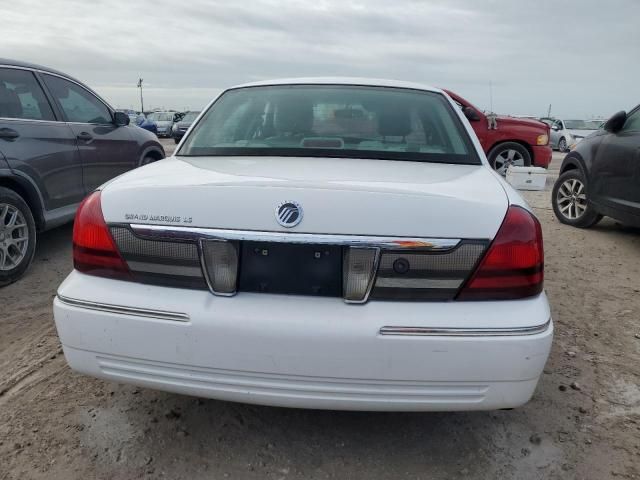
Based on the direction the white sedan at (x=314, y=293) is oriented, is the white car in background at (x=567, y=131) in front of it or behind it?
in front

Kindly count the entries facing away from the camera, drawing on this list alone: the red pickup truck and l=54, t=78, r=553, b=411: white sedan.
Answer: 1

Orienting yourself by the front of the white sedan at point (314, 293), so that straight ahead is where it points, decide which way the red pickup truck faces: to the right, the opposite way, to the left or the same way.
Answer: to the right

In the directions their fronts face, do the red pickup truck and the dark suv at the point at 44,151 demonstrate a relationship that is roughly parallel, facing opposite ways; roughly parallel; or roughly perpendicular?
roughly perpendicular

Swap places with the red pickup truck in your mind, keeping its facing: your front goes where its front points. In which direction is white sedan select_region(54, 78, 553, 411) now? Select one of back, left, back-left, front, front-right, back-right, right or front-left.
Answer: right

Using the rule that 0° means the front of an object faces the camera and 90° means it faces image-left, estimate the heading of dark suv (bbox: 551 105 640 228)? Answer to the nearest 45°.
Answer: approximately 135°

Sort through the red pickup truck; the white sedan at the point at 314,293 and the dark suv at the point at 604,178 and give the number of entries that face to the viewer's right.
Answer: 1

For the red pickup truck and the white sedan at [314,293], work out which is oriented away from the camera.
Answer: the white sedan

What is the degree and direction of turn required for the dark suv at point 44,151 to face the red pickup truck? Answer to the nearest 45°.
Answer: approximately 45° to its right

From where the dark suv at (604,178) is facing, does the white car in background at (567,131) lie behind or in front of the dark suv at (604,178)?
in front

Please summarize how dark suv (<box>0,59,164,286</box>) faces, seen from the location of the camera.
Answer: facing away from the viewer and to the right of the viewer

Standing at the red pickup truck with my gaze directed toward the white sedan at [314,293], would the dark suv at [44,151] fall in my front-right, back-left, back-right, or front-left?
front-right

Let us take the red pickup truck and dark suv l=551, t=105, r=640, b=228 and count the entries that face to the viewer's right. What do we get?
1

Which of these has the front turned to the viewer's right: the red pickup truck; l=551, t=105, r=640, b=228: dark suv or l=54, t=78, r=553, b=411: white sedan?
the red pickup truck

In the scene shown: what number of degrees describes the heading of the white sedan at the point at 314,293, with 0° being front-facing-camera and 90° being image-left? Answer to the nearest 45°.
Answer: approximately 180°

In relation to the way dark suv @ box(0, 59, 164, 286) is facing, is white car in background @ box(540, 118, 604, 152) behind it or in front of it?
in front

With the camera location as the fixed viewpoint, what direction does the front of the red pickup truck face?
facing to the right of the viewer

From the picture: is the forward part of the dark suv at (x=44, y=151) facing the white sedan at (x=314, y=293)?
no
